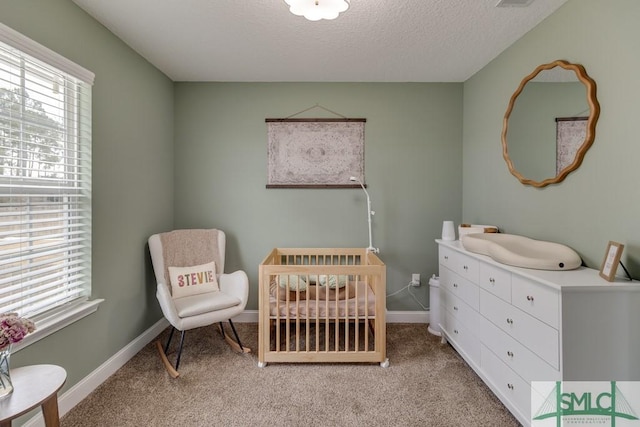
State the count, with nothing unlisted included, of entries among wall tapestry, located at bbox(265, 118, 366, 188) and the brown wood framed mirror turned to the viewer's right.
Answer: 0

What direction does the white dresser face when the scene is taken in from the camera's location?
facing the viewer and to the left of the viewer

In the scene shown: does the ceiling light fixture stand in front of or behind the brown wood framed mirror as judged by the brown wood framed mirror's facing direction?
in front

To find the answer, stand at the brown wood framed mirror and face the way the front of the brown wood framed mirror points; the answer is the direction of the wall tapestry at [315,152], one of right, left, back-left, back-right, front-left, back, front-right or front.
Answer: front-right

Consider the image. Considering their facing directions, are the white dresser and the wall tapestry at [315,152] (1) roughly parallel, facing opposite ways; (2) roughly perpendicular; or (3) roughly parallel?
roughly perpendicular

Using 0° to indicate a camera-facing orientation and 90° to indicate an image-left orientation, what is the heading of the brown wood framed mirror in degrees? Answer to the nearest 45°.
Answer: approximately 45°

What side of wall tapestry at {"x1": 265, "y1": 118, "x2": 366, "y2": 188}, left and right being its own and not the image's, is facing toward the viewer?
front

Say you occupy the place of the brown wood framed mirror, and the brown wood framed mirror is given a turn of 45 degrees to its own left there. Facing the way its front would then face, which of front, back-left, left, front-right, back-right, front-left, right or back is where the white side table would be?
front-right

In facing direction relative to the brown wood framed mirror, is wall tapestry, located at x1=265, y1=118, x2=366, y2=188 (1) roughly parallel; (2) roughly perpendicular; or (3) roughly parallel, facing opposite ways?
roughly perpendicular

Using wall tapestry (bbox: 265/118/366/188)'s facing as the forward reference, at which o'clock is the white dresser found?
The white dresser is roughly at 11 o'clock from the wall tapestry.

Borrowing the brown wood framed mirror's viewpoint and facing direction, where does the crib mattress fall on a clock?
The crib mattress is roughly at 1 o'clock from the brown wood framed mirror.

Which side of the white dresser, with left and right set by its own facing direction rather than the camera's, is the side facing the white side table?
front
